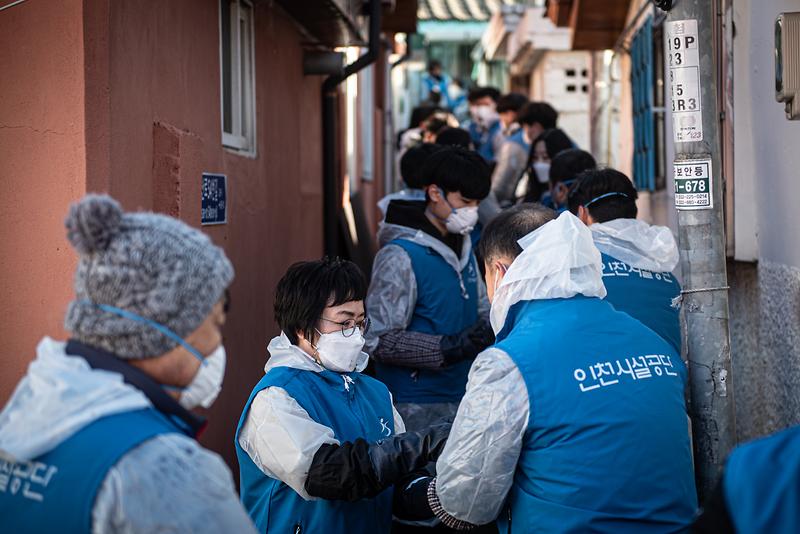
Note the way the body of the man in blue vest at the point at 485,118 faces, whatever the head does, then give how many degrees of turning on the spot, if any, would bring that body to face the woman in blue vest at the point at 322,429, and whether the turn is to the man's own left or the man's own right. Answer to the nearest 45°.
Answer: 0° — they already face them

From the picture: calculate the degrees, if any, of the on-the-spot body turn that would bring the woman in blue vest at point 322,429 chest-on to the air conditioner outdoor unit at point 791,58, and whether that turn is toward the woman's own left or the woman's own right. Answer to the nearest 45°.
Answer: approximately 45° to the woman's own left

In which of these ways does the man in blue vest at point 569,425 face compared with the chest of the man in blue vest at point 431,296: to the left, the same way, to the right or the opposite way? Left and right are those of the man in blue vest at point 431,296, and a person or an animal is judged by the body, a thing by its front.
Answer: the opposite way

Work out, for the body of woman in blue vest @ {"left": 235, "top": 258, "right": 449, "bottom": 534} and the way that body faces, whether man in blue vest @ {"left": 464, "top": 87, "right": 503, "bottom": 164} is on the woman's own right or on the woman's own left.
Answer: on the woman's own left

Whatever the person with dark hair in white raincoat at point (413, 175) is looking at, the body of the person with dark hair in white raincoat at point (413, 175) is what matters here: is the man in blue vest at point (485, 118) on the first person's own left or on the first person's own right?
on the first person's own left

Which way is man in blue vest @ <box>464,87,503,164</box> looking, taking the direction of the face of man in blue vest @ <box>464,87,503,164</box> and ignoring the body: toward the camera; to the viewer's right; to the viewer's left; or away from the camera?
toward the camera

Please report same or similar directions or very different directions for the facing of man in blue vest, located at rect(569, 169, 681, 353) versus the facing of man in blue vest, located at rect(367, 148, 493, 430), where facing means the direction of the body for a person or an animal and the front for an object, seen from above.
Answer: very different directions
